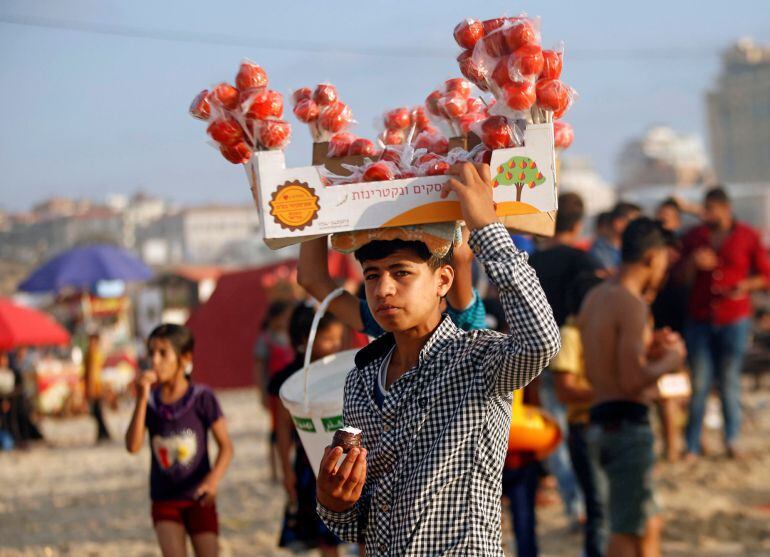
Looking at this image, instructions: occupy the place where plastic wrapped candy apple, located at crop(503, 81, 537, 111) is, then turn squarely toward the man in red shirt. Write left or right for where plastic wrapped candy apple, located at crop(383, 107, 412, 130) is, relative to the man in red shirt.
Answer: left

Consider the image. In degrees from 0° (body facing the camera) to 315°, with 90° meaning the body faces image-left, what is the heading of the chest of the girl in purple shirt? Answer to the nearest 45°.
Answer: approximately 45°

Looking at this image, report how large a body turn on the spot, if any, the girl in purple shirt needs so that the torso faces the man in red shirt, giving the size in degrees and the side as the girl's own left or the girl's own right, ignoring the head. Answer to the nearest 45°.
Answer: approximately 180°

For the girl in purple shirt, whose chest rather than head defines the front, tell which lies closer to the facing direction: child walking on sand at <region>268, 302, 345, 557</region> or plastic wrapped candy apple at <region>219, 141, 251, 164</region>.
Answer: the plastic wrapped candy apple

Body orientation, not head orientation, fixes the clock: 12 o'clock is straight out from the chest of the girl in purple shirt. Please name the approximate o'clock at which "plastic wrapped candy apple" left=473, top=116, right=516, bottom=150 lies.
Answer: The plastic wrapped candy apple is roughly at 10 o'clock from the girl in purple shirt.

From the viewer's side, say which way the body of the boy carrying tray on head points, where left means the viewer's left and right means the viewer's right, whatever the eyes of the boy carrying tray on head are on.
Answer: facing the viewer and to the left of the viewer

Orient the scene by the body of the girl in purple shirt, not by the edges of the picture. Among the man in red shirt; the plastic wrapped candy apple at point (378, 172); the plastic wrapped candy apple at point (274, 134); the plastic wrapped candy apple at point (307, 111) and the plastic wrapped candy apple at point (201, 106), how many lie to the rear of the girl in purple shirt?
1

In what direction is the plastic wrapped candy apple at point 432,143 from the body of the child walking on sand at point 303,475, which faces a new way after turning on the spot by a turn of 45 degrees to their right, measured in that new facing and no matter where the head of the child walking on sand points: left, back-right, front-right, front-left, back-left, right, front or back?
front-right

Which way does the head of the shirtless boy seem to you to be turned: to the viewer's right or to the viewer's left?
to the viewer's right
